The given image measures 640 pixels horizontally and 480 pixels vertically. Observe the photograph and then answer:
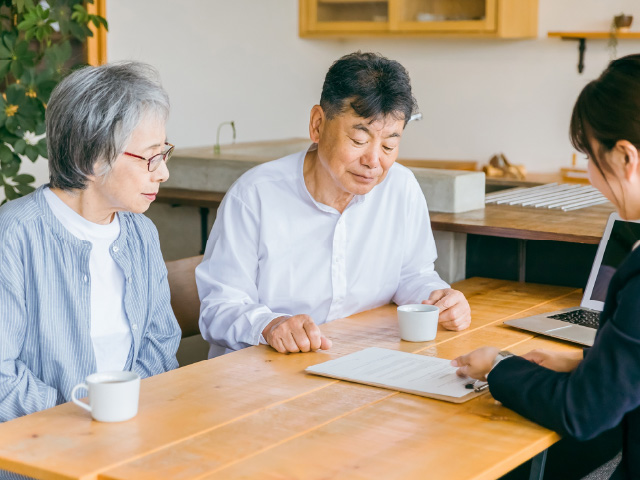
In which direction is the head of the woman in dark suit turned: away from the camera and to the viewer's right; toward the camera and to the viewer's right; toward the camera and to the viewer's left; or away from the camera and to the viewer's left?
away from the camera and to the viewer's left

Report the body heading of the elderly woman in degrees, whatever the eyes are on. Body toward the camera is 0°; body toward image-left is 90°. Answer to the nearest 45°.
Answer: approximately 315°

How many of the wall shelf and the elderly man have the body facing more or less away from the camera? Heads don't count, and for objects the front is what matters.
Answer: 0

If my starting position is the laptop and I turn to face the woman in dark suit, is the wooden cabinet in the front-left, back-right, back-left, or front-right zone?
back-right

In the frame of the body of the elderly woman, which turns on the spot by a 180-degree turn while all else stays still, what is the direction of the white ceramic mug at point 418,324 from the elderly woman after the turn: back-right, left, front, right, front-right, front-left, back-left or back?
back-right

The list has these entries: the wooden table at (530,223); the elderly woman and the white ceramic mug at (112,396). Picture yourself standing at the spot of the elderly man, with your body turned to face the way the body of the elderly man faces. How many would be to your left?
1

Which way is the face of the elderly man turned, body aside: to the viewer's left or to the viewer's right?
to the viewer's right

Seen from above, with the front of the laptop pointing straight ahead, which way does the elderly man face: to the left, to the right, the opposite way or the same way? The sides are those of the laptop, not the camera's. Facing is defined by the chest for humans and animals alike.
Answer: to the left

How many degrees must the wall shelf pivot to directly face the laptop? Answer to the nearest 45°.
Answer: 0° — it already faces it

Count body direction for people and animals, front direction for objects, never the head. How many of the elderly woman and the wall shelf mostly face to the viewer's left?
0

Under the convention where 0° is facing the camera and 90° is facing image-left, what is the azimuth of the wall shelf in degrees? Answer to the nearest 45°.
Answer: approximately 0°

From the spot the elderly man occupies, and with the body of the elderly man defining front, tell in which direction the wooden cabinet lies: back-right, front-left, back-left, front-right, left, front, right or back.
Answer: back-left

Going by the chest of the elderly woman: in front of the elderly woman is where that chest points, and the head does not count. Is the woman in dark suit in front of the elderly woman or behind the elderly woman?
in front

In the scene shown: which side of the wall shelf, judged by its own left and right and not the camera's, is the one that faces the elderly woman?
front

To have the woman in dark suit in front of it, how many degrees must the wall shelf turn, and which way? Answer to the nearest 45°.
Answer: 0° — it already faces them
